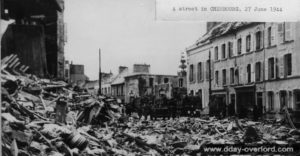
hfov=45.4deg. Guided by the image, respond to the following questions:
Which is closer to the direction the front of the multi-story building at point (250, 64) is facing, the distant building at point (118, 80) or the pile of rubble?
the pile of rubble

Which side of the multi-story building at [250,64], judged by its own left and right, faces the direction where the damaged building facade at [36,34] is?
front

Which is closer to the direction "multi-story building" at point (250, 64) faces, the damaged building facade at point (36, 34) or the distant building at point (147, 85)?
the damaged building facade

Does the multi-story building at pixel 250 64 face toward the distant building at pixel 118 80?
no

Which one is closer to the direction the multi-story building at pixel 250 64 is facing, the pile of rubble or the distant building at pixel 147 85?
the pile of rubble

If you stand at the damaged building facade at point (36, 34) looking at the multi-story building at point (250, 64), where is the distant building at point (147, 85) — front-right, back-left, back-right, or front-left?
front-left

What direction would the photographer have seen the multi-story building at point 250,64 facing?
facing the viewer and to the left of the viewer

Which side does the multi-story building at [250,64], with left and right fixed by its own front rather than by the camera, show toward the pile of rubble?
front

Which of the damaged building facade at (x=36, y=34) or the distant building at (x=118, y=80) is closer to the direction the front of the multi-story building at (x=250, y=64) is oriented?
the damaged building facade
